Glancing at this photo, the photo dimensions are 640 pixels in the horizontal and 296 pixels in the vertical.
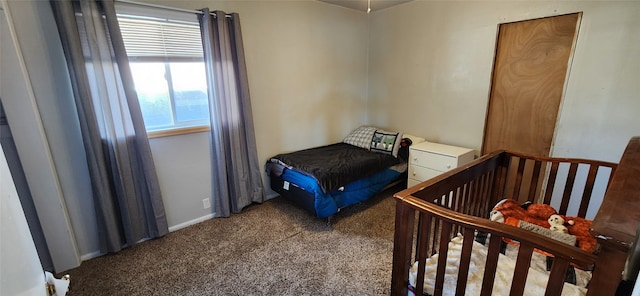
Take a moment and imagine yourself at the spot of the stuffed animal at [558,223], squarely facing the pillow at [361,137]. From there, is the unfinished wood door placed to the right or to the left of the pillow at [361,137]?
right

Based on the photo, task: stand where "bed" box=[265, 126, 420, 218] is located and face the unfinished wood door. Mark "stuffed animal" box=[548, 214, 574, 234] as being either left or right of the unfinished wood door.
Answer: right

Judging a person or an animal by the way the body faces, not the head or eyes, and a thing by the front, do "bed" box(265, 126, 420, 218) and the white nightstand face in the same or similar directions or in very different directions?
same or similar directions

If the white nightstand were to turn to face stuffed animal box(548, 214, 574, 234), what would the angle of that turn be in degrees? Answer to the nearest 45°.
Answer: approximately 90° to its left

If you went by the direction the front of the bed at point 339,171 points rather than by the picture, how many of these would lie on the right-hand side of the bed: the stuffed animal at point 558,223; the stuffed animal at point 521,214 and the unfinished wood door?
0

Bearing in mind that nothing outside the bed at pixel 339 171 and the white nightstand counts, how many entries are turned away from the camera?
0

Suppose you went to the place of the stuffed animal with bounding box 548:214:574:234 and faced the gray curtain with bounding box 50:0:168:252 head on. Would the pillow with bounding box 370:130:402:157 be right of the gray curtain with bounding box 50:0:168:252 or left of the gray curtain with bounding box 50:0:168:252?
right

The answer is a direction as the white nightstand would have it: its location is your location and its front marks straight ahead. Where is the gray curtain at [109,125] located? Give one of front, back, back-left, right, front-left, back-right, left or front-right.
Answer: front

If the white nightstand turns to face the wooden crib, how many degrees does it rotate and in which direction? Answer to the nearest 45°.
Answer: approximately 45° to its left

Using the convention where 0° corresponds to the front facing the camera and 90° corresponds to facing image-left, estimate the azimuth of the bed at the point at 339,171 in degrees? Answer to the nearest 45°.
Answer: approximately 45°

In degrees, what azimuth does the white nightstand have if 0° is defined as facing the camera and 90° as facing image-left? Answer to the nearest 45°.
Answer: approximately 45°

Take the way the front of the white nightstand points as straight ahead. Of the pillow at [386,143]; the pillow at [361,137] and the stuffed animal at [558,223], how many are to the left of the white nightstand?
1

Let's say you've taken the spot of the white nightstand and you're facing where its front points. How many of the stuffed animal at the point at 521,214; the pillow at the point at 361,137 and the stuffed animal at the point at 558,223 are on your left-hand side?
2

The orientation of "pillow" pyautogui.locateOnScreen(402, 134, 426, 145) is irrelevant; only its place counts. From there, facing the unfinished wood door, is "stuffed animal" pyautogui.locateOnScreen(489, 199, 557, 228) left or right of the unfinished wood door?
right

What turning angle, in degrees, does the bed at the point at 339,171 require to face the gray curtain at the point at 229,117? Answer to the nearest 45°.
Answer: approximately 45° to its right

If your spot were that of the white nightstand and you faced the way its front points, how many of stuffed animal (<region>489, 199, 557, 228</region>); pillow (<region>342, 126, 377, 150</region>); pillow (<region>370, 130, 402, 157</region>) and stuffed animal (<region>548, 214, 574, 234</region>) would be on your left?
2

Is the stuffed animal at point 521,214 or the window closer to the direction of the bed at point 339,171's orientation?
the window

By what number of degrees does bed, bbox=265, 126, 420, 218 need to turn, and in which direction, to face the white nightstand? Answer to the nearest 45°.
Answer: approximately 135° to its left
